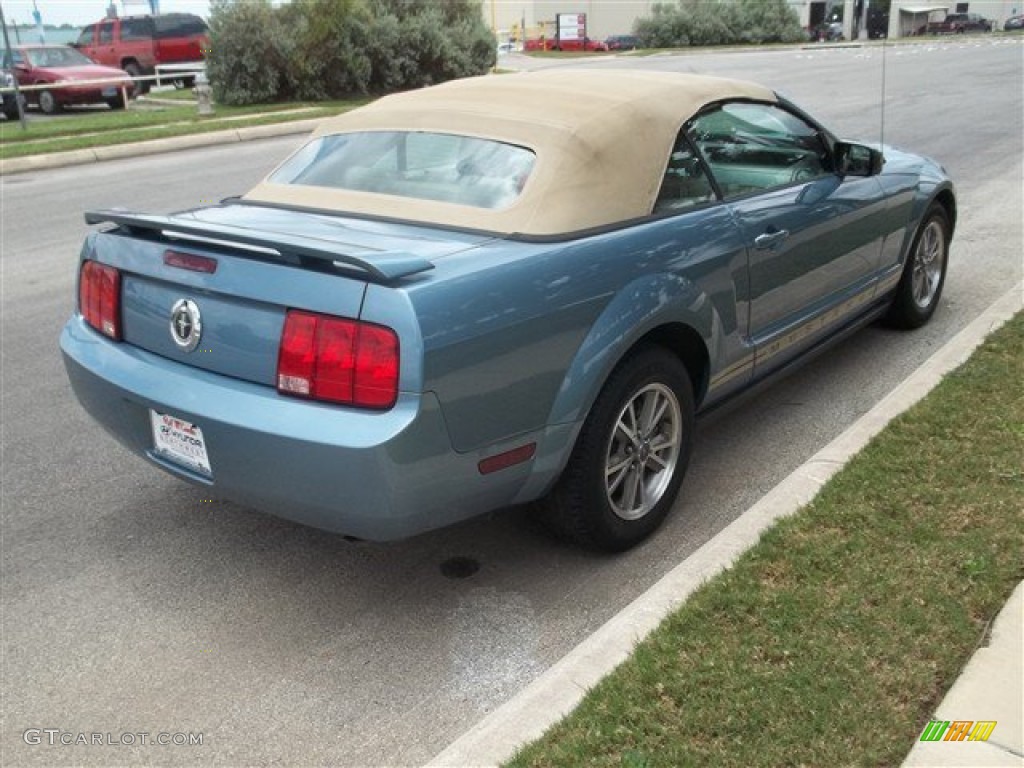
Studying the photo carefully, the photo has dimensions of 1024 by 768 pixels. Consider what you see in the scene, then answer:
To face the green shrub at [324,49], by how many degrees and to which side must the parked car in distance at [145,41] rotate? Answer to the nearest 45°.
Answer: approximately 180°

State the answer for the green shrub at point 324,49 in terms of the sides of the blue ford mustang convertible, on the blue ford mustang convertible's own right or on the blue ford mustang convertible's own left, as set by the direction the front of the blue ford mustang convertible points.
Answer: on the blue ford mustang convertible's own left

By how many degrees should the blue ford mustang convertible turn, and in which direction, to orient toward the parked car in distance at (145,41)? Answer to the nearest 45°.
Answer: approximately 45° to its left

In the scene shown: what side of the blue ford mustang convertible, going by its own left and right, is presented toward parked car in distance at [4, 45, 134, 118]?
left

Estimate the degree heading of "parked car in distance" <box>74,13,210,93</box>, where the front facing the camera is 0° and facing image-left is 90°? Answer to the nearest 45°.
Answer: approximately 135°

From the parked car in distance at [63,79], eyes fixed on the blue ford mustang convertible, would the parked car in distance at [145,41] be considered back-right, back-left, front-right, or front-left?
back-left

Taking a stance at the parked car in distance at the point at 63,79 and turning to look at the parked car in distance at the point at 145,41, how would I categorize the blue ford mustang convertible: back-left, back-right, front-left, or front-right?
back-right

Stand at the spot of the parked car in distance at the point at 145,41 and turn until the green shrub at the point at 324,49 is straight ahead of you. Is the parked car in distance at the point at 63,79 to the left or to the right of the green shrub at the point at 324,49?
right
